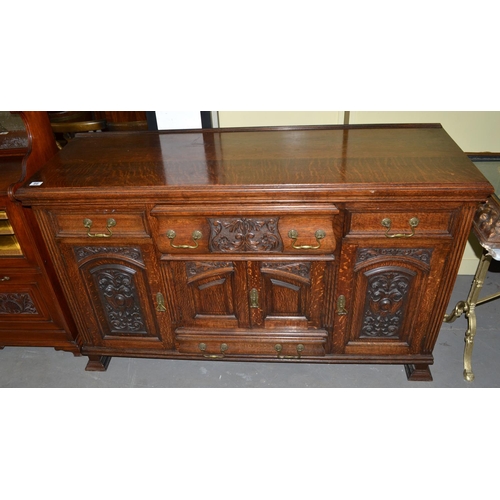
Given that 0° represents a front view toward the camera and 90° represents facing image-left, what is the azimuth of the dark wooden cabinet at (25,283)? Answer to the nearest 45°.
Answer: approximately 0°

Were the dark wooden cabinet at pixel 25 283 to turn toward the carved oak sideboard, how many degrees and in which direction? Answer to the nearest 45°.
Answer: approximately 45° to its left

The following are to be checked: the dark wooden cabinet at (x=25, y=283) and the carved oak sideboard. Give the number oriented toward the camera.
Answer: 2

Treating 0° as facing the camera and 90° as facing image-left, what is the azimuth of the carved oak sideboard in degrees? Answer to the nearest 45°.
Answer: approximately 0°

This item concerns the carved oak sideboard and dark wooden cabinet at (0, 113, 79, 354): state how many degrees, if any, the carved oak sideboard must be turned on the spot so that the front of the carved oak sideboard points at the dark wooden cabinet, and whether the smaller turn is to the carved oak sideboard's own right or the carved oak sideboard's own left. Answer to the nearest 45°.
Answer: approximately 90° to the carved oak sideboard's own right
